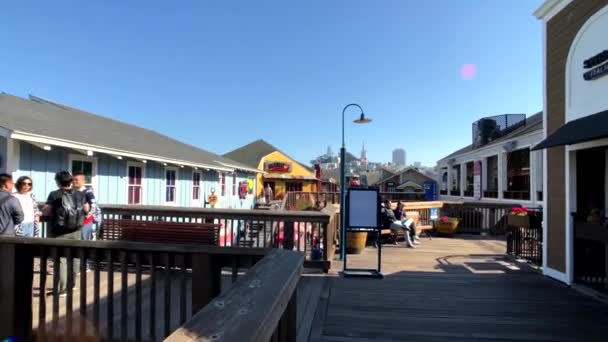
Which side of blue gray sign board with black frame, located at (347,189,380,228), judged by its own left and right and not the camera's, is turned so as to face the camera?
front

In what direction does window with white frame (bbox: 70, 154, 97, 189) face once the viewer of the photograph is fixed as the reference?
facing the viewer and to the right of the viewer

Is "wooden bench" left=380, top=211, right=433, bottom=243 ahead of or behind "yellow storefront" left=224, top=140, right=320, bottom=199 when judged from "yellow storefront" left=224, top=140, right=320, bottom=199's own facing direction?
ahead

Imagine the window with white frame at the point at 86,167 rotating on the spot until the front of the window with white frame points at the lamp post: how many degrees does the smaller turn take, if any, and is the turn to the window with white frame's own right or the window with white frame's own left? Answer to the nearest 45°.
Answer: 0° — it already faces it

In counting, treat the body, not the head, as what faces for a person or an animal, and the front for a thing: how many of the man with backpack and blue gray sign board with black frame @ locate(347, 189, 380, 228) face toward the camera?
1

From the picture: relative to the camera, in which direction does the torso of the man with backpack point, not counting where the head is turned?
away from the camera

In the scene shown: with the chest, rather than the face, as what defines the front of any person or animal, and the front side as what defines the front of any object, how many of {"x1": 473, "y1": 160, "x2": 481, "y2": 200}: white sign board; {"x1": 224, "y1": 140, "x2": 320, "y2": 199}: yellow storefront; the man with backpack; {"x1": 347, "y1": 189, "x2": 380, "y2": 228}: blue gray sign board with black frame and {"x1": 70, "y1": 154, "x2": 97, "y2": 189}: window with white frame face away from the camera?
1

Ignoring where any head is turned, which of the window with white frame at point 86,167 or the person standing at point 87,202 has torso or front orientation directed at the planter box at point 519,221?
the window with white frame

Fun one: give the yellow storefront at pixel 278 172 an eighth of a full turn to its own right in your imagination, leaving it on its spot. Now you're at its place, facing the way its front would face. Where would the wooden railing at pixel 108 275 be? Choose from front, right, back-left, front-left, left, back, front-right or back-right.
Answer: front

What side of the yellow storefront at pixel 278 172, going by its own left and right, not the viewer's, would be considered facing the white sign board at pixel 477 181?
front

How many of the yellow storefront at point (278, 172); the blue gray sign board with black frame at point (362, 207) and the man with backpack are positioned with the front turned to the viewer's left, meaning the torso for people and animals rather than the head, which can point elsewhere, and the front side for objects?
0

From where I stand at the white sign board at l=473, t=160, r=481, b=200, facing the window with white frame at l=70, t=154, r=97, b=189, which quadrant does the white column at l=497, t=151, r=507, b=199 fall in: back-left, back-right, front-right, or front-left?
front-left
